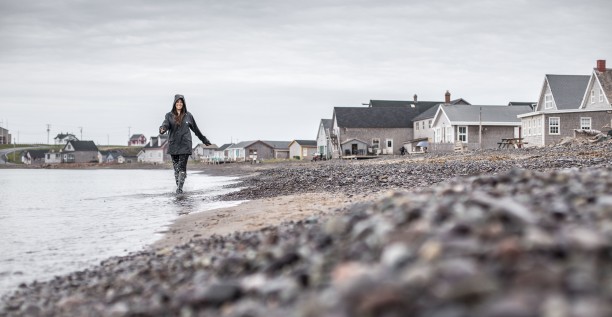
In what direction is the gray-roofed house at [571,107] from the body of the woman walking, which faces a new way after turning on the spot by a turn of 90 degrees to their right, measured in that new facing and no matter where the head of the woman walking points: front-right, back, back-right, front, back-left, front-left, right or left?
back-right

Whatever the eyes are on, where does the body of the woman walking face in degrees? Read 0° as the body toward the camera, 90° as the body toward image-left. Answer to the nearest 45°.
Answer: approximately 0°
